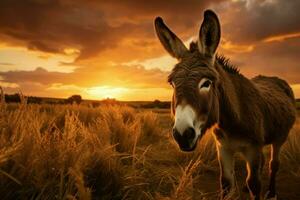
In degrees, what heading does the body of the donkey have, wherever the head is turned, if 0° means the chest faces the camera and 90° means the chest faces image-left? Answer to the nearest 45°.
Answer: approximately 45°
